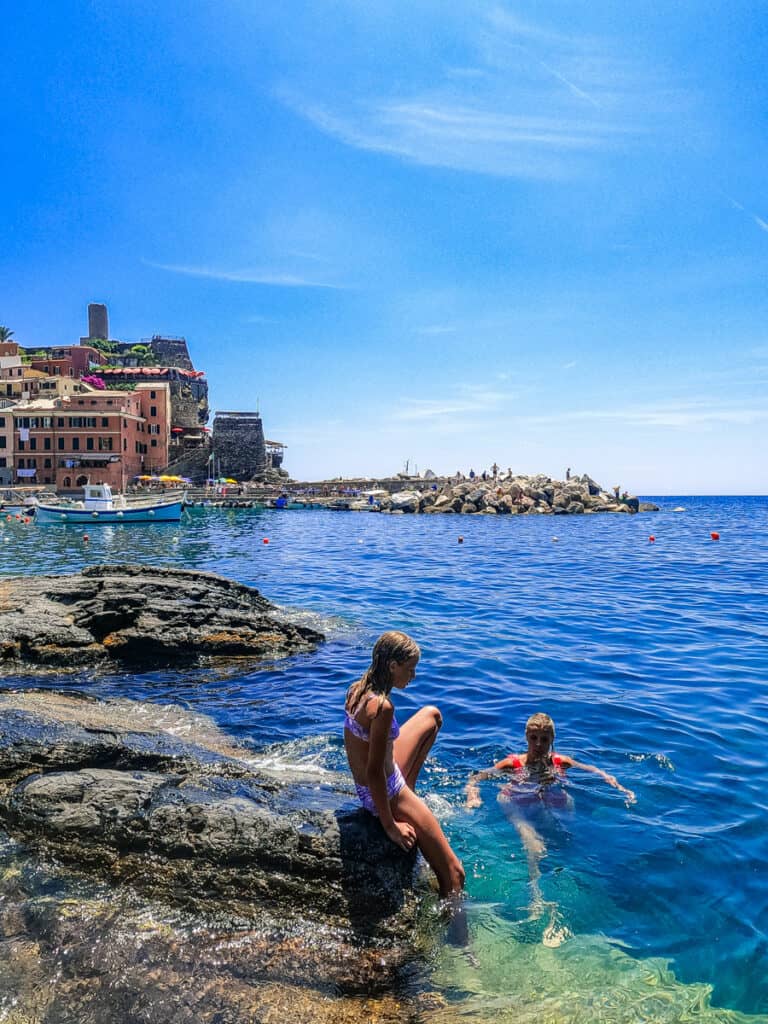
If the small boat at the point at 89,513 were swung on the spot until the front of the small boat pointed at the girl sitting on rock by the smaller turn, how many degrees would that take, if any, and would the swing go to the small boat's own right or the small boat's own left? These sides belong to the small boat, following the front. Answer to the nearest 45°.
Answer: approximately 90° to the small boat's own right

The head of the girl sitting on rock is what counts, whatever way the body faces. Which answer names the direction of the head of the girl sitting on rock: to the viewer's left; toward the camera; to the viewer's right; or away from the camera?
to the viewer's right

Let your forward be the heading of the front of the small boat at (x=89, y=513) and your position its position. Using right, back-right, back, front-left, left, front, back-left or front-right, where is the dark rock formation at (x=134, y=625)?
right

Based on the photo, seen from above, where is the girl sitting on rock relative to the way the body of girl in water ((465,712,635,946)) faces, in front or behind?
in front

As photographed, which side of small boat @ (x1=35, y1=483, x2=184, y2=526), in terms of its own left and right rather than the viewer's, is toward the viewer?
right

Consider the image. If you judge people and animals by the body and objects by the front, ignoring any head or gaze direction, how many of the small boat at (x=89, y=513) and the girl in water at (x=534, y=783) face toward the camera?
1

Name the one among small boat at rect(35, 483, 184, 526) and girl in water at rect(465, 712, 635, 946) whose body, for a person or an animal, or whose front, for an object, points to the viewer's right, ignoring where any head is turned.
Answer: the small boat

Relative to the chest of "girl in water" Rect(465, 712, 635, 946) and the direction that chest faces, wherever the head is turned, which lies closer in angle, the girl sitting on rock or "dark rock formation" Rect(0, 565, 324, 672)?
the girl sitting on rock

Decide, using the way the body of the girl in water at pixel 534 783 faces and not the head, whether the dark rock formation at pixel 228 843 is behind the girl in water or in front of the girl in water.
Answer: in front

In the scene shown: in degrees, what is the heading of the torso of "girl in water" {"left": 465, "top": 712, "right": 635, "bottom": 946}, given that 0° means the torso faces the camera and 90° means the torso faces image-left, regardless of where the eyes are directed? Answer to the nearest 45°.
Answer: approximately 0°

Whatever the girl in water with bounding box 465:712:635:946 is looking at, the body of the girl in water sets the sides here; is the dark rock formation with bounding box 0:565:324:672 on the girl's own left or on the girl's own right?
on the girl's own right

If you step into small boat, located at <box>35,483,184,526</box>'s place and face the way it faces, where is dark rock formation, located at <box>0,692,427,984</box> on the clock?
The dark rock formation is roughly at 3 o'clock from the small boat.
